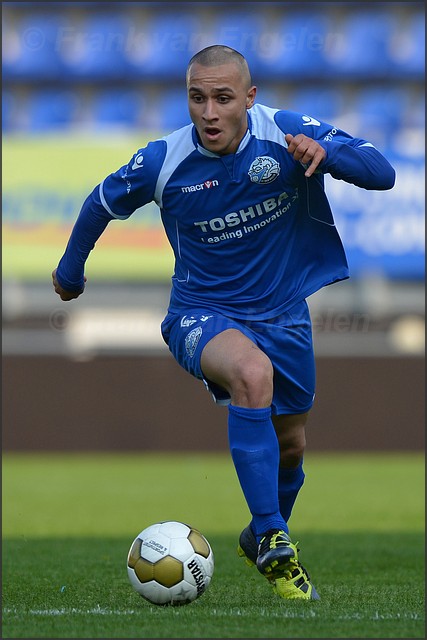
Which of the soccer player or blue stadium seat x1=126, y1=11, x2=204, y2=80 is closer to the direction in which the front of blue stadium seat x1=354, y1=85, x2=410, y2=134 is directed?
the soccer player

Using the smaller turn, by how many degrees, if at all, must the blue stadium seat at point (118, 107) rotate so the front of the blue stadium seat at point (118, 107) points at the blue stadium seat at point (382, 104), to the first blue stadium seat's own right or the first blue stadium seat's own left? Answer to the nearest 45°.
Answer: approximately 90° to the first blue stadium seat's own left

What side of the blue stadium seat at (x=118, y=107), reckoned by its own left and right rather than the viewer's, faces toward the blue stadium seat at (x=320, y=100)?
left

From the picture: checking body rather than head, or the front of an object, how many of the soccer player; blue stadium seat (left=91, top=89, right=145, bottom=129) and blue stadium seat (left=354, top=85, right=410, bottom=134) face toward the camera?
3

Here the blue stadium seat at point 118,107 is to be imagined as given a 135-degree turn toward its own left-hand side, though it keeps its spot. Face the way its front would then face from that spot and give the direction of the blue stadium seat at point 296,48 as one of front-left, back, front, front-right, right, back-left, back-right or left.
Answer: front-right

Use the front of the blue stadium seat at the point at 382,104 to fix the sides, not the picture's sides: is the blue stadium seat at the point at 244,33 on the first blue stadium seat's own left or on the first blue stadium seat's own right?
on the first blue stadium seat's own right

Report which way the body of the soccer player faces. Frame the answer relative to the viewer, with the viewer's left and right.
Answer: facing the viewer

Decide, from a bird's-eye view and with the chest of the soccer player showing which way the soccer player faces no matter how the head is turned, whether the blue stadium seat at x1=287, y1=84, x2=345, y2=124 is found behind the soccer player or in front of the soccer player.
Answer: behind

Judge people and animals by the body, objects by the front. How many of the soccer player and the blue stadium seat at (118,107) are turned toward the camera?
2

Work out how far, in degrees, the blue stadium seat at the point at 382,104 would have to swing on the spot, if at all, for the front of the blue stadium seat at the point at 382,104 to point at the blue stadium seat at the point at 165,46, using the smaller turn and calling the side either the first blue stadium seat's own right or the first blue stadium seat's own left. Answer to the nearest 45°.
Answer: approximately 90° to the first blue stadium seat's own right

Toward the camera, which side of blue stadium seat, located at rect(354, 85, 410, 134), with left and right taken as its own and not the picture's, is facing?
front

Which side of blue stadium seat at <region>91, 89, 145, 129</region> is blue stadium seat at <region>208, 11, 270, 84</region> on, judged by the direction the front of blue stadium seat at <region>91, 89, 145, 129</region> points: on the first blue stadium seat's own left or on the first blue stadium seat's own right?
on the first blue stadium seat's own left

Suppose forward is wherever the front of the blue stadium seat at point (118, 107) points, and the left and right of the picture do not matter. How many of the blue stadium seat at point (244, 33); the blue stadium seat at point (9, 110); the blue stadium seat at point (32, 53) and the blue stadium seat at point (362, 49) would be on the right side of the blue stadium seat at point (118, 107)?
2
